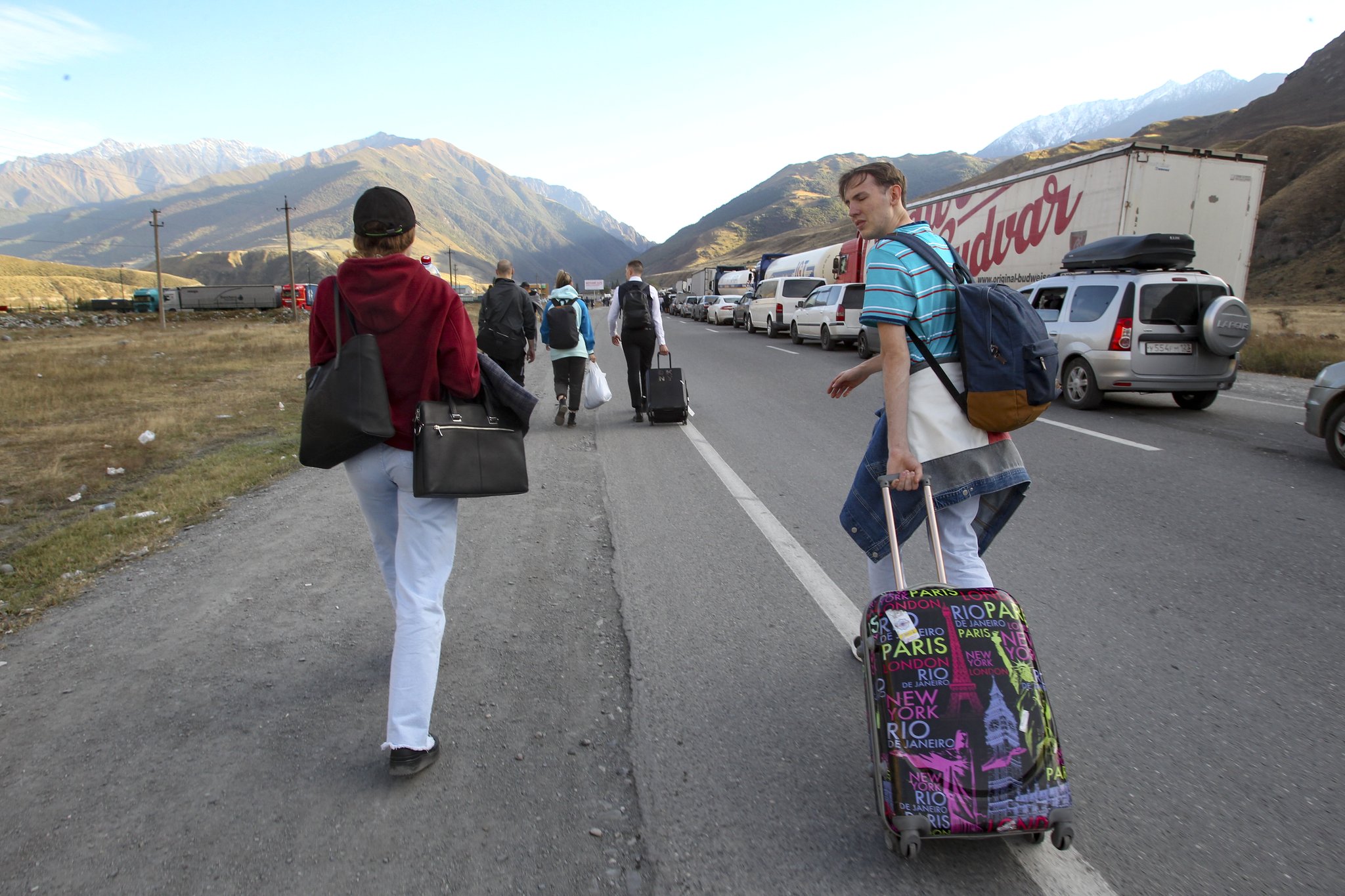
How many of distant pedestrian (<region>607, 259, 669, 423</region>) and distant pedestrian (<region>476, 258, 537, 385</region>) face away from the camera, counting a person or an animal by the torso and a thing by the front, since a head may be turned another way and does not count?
2

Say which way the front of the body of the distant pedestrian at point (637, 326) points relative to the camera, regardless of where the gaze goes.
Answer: away from the camera

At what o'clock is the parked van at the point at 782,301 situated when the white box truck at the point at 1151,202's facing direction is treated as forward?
The parked van is roughly at 12 o'clock from the white box truck.

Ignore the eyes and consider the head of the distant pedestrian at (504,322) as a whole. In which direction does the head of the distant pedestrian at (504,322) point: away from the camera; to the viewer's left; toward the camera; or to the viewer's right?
away from the camera

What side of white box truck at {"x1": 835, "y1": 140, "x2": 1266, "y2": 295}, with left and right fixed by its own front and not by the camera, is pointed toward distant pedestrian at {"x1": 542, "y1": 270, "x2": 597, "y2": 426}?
left

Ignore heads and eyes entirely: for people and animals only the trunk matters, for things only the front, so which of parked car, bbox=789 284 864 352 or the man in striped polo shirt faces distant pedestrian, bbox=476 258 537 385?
the man in striped polo shirt

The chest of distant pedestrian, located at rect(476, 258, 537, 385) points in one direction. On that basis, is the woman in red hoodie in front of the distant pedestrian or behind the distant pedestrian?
behind

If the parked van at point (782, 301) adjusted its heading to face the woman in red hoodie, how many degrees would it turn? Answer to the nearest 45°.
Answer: approximately 135° to its left

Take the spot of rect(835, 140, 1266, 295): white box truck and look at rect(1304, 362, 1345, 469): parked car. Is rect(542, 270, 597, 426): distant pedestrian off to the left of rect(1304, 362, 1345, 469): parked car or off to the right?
right

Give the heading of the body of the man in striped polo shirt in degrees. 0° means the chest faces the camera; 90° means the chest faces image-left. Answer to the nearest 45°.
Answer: approximately 135°

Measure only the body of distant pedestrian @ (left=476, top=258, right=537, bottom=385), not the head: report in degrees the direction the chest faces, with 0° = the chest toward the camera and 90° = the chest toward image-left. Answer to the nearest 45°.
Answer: approximately 180°
